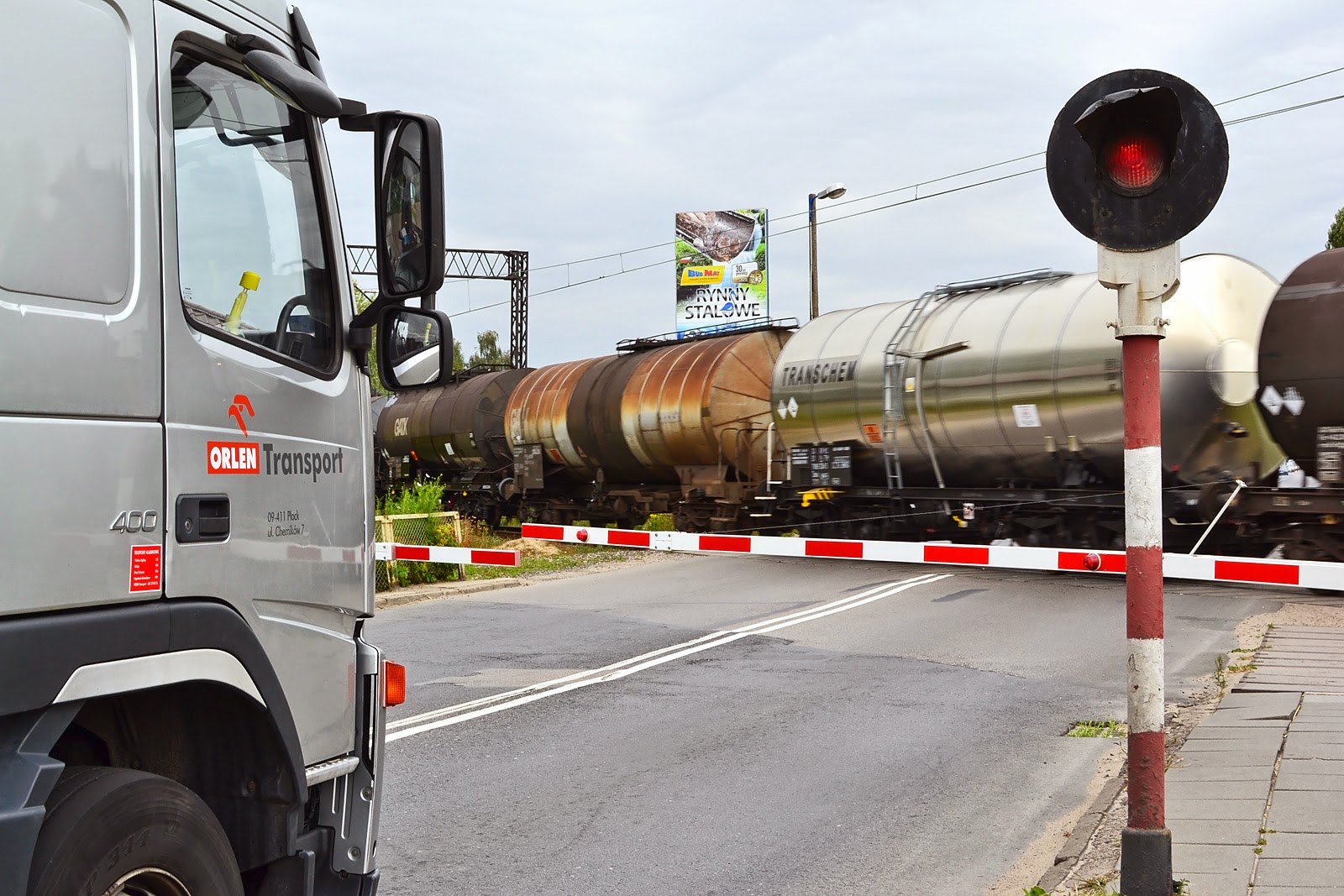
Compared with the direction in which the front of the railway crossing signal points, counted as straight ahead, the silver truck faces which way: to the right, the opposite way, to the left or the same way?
the opposite way

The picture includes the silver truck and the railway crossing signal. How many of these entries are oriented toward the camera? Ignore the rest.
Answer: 1

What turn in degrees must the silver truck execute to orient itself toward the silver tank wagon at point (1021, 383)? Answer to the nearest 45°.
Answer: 0° — it already faces it

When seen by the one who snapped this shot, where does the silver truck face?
facing away from the viewer and to the right of the viewer

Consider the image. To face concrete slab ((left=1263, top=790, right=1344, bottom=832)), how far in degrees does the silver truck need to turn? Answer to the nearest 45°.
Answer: approximately 45° to its right

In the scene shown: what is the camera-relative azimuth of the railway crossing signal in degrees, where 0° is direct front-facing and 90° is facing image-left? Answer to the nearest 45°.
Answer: approximately 0°

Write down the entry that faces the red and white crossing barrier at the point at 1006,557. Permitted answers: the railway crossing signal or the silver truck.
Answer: the silver truck
